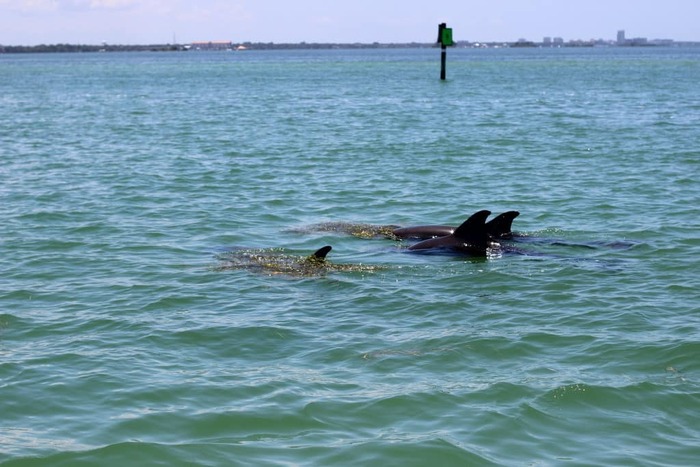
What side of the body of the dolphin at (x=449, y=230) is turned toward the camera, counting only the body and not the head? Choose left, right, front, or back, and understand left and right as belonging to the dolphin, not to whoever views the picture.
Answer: left

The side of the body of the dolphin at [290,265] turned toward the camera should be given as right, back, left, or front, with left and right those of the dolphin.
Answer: left

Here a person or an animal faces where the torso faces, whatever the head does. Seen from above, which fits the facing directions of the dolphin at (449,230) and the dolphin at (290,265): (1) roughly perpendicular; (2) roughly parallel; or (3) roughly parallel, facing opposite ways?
roughly parallel

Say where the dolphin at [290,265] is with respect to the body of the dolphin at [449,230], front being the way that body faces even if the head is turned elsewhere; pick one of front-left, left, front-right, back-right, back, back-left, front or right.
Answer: front-left

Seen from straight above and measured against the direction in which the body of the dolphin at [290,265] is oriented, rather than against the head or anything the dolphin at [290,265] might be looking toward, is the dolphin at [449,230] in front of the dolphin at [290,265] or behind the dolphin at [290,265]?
behind

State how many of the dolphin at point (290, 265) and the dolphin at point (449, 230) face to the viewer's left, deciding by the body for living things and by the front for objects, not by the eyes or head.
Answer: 2
